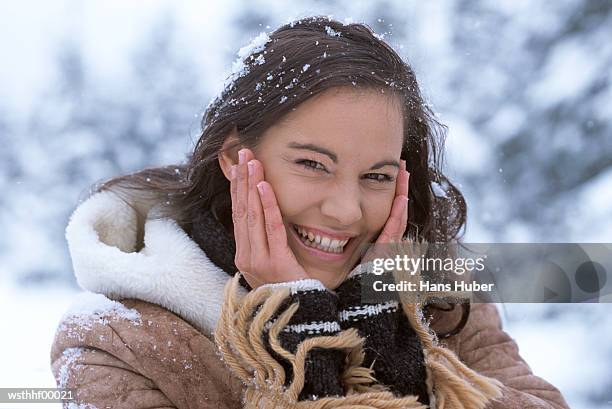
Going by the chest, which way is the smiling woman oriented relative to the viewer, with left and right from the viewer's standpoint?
facing the viewer and to the right of the viewer
